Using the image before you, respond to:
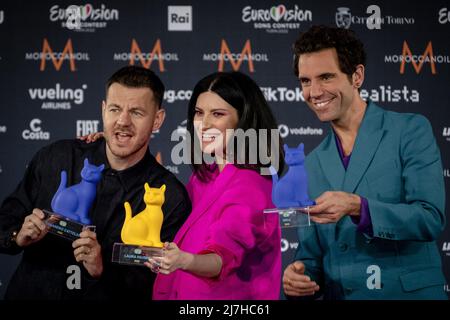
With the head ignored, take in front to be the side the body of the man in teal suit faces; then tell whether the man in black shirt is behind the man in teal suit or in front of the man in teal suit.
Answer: in front

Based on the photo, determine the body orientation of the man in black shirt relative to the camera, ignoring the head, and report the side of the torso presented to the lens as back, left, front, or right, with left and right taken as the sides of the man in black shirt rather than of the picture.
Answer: front

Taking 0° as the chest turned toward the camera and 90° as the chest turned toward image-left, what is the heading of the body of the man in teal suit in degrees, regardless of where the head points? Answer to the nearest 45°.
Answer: approximately 45°

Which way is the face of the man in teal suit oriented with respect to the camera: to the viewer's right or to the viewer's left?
to the viewer's left

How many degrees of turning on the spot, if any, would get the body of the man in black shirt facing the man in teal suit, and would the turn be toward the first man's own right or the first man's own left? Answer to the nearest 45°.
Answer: approximately 90° to the first man's own left

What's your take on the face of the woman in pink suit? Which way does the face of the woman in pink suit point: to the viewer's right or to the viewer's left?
to the viewer's left

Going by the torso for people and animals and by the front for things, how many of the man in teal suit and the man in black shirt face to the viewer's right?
0

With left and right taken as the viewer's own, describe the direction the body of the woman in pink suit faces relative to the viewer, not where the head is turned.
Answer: facing the viewer and to the left of the viewer
